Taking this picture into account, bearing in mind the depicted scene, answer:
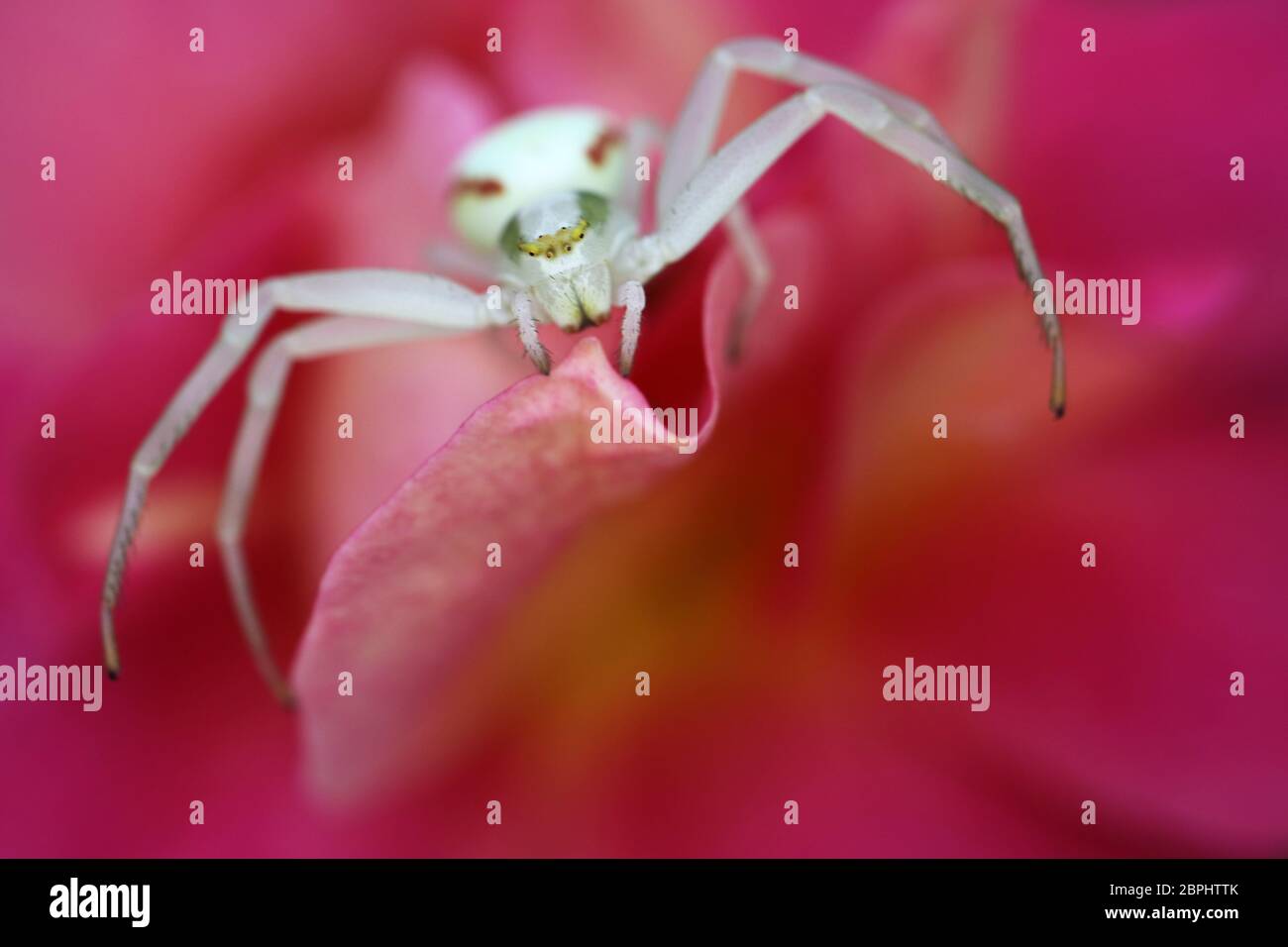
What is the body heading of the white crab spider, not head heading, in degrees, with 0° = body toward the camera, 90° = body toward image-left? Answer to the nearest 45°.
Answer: approximately 0°
